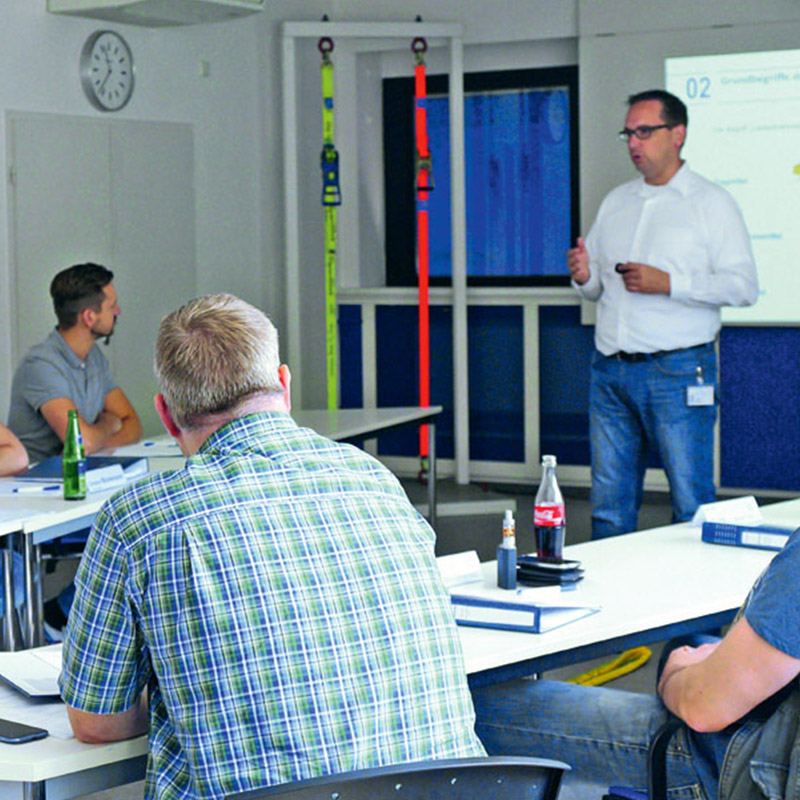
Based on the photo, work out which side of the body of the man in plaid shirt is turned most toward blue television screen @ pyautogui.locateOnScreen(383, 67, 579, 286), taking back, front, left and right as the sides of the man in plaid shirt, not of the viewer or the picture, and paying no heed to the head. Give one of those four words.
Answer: front

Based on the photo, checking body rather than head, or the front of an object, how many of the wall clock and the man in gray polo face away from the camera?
0

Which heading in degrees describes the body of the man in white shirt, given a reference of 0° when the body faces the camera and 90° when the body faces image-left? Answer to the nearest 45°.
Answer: approximately 45°

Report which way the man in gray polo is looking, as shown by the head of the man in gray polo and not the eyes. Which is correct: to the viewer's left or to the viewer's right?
to the viewer's right

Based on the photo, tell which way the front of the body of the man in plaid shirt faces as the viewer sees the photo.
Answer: away from the camera

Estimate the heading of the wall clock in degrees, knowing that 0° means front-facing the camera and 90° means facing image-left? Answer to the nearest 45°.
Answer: approximately 315°

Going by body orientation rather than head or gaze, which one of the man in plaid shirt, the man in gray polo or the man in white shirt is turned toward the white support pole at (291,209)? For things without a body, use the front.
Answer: the man in plaid shirt

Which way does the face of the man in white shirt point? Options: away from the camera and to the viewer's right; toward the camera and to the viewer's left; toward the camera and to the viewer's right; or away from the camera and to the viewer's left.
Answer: toward the camera and to the viewer's left
